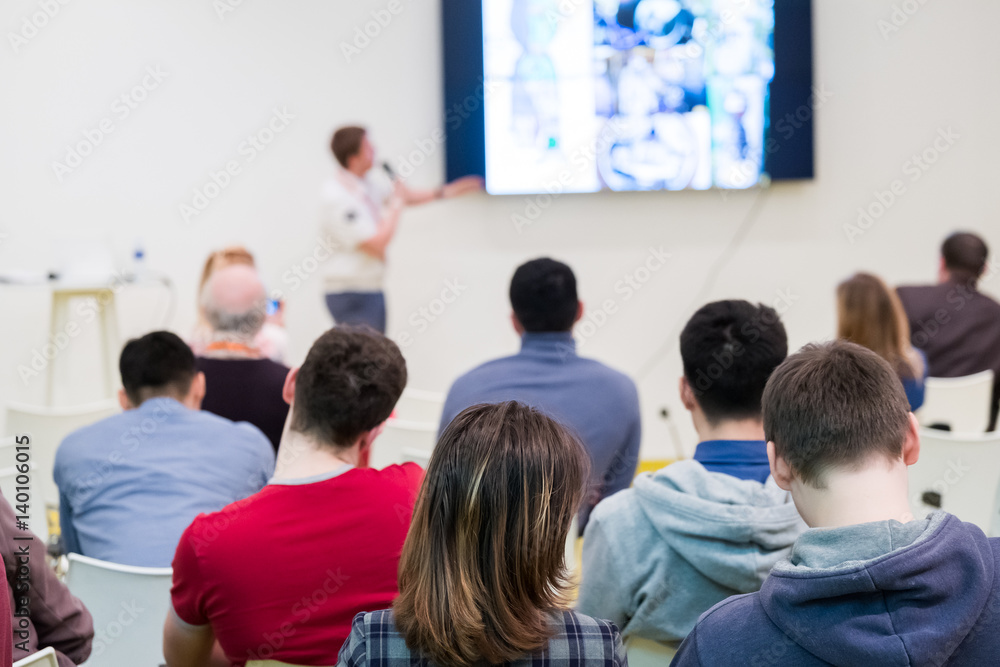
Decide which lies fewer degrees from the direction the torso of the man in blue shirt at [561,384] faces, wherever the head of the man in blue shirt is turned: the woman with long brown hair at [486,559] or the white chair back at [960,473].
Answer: the white chair back

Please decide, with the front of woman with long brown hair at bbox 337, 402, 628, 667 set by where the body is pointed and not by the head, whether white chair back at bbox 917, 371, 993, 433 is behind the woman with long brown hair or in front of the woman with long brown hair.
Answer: in front

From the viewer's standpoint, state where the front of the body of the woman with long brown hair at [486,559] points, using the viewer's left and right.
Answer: facing away from the viewer

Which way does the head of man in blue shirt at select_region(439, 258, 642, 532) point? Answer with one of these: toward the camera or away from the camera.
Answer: away from the camera

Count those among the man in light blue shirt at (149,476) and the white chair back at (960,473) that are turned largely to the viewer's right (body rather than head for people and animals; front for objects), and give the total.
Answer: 0

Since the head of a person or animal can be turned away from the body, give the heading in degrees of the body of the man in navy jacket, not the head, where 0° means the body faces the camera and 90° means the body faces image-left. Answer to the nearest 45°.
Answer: approximately 180°

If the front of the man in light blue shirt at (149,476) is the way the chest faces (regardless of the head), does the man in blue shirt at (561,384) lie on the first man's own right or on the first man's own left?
on the first man's own right

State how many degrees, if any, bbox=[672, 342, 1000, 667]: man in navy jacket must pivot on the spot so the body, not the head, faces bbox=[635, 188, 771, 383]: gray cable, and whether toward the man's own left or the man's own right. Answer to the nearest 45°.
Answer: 0° — they already face it

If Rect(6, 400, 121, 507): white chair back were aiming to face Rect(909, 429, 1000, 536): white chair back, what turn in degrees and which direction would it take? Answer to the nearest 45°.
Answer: approximately 135° to its right

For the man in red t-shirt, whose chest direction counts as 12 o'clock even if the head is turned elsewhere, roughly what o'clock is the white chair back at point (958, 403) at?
The white chair back is roughly at 2 o'clock from the man in red t-shirt.

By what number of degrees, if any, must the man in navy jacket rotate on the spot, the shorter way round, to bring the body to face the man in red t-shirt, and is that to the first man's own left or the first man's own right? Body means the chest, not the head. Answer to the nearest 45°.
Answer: approximately 90° to the first man's own left

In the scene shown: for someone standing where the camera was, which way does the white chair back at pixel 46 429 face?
facing away from the viewer

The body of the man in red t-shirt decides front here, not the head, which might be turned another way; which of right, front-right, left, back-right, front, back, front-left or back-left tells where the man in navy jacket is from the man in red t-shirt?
back-right
